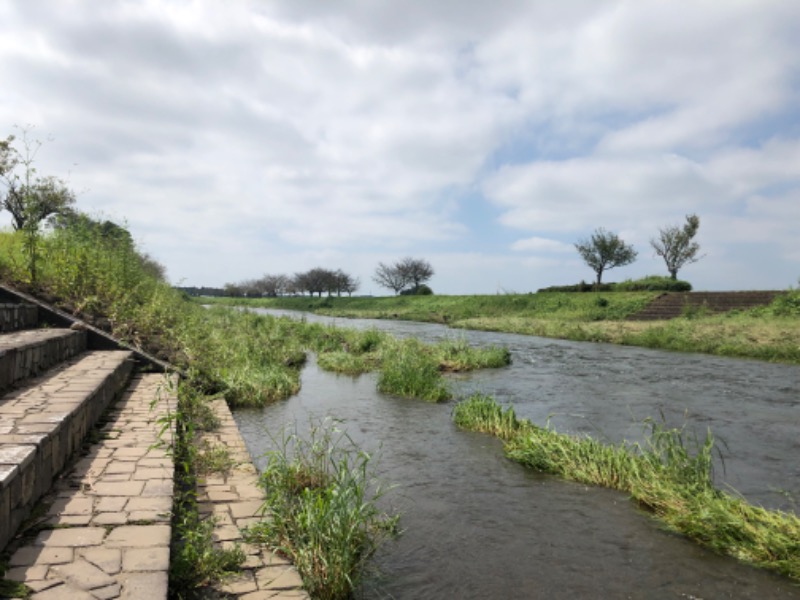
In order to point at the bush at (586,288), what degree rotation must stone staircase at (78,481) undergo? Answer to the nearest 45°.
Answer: approximately 45° to its left

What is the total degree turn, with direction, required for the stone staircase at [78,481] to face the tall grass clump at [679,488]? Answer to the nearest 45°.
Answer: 0° — it already faces it

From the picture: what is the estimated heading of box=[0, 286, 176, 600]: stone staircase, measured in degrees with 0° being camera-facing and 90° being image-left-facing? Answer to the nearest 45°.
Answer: approximately 270°

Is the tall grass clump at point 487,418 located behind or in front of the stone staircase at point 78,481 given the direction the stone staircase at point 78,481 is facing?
in front

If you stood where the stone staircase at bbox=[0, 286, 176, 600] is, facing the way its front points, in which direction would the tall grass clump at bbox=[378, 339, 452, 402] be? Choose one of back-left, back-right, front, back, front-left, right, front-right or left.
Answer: front-left

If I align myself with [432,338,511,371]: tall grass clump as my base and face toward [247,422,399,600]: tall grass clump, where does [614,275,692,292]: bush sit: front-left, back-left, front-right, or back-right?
back-left
